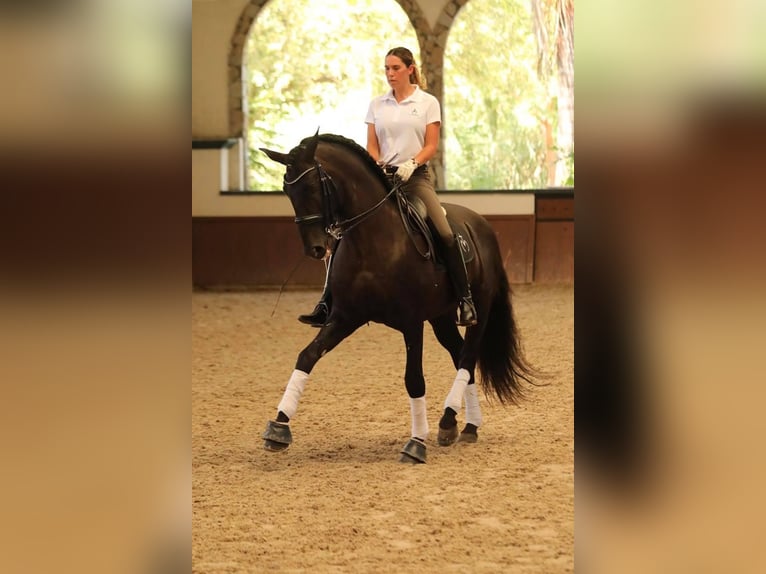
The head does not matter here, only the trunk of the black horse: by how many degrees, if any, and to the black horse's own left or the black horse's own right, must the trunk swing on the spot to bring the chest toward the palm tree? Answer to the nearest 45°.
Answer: approximately 135° to the black horse's own right

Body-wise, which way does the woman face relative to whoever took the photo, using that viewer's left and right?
facing the viewer and to the left of the viewer

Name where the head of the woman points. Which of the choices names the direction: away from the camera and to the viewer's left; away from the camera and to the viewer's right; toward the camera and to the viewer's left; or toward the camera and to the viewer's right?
toward the camera and to the viewer's left

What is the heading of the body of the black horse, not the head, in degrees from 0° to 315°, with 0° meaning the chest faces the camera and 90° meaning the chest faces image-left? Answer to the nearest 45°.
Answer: approximately 45°

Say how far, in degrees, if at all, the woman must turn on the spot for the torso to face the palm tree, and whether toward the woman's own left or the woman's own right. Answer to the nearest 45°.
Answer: approximately 135° to the woman's own right
